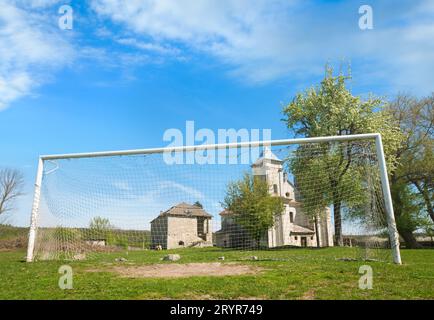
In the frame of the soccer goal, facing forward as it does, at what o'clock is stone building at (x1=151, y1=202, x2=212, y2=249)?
The stone building is roughly at 6 o'clock from the soccer goal.

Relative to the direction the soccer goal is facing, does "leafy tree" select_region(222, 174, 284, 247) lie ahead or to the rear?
to the rear

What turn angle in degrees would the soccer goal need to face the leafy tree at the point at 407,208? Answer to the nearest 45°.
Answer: approximately 135° to its left

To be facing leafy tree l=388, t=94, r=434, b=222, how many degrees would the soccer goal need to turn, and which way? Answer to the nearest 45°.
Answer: approximately 135° to its left

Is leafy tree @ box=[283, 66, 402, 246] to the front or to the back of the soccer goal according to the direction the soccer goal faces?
to the back

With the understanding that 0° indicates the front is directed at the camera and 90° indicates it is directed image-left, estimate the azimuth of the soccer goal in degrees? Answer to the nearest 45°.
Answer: approximately 0°
